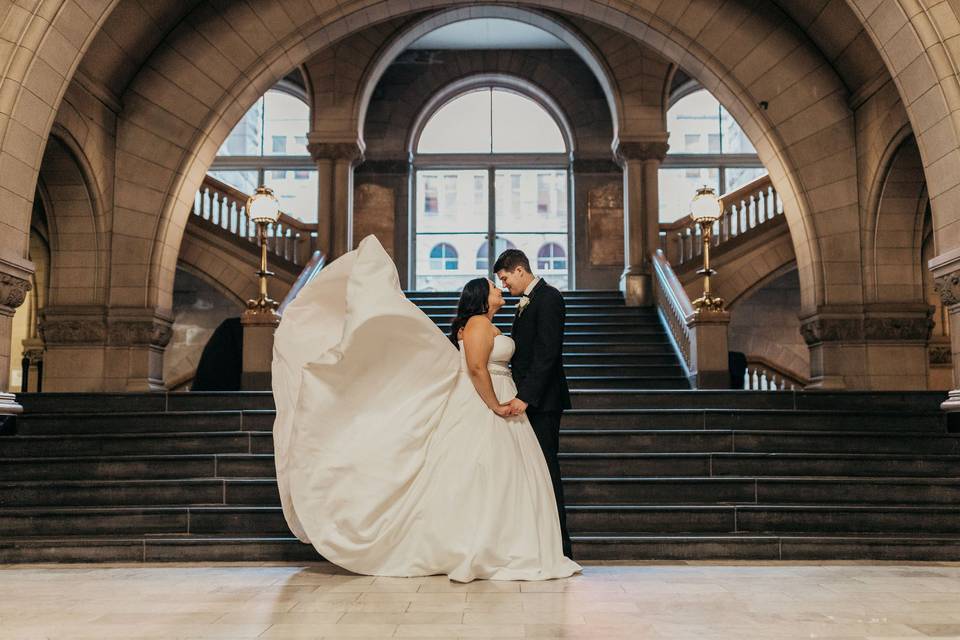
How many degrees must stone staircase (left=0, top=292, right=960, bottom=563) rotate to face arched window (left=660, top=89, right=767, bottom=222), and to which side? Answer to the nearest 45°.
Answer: approximately 180°

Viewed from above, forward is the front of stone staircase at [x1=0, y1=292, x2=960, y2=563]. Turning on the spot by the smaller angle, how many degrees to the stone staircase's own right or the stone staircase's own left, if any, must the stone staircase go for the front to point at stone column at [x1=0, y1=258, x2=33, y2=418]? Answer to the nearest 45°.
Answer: approximately 90° to the stone staircase's own right

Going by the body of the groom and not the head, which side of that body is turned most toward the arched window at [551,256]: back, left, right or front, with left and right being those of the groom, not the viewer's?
right

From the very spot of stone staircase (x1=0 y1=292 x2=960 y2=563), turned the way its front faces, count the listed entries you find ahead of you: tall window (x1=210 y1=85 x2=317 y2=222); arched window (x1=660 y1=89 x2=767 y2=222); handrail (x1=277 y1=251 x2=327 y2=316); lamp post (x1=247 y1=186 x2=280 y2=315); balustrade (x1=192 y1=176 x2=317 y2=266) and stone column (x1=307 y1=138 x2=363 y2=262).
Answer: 0

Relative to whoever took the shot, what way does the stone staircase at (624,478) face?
facing the viewer

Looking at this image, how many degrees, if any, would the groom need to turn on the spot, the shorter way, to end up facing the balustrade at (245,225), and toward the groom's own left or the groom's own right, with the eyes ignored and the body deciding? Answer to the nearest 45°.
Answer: approximately 45° to the groom's own right

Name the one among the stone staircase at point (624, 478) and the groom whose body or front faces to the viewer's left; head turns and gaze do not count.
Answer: the groom

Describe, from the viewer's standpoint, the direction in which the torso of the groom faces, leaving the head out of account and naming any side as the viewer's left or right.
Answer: facing to the left of the viewer

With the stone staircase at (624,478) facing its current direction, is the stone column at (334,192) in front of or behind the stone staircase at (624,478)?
behind

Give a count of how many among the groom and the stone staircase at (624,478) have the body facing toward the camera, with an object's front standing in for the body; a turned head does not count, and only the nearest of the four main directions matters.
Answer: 1

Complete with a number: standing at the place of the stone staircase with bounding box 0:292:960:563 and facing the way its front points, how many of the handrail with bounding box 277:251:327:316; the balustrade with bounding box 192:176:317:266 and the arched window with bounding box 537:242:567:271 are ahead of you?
0

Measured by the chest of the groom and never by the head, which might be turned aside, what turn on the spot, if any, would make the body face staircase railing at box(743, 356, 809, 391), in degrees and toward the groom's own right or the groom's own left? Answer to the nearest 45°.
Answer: approximately 90° to the groom's own right

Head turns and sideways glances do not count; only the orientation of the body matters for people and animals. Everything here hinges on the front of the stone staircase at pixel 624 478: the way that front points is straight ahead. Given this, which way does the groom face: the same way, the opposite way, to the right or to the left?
to the right

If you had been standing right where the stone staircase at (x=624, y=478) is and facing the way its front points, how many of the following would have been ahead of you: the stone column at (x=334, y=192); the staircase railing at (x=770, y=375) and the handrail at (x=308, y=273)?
0

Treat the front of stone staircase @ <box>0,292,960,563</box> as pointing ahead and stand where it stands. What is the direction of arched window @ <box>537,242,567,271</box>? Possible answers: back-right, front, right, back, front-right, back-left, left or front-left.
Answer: back

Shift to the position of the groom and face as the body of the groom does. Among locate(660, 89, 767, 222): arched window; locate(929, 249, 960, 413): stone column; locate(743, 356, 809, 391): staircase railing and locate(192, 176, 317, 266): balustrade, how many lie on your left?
0

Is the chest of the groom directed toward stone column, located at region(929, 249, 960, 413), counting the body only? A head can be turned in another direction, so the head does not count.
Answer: no
